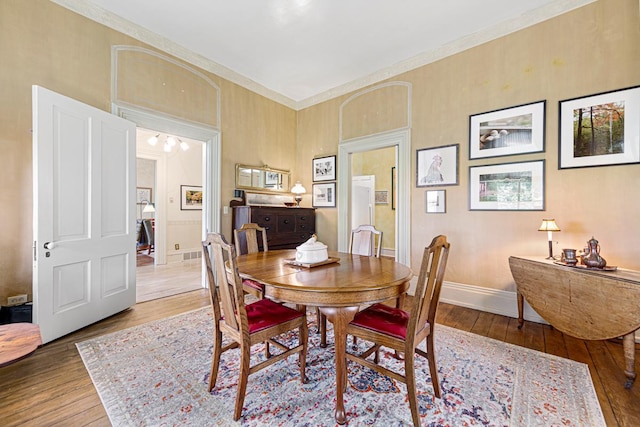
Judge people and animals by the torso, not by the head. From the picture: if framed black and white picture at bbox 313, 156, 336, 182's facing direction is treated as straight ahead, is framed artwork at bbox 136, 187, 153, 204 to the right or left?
on its right

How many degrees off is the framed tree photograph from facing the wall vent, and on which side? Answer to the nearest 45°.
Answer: approximately 45° to its right

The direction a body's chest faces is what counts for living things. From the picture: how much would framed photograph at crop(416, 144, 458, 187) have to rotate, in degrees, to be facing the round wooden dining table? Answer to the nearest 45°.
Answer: approximately 45° to its left

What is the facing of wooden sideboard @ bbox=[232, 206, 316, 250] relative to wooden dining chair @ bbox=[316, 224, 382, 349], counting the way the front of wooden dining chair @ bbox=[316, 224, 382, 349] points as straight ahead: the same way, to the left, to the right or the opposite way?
to the left

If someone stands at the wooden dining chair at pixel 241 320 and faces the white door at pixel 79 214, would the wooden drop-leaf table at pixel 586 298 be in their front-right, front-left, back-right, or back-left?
back-right

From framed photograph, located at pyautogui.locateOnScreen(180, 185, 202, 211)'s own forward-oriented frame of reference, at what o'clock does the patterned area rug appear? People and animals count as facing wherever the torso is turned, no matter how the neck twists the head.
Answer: The patterned area rug is roughly at 1 o'clock from the framed photograph.

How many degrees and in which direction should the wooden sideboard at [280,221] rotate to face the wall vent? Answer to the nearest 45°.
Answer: approximately 180°

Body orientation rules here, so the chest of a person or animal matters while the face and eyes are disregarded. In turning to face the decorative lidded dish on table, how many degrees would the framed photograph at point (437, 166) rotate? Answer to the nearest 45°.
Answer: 0° — it already faces it
